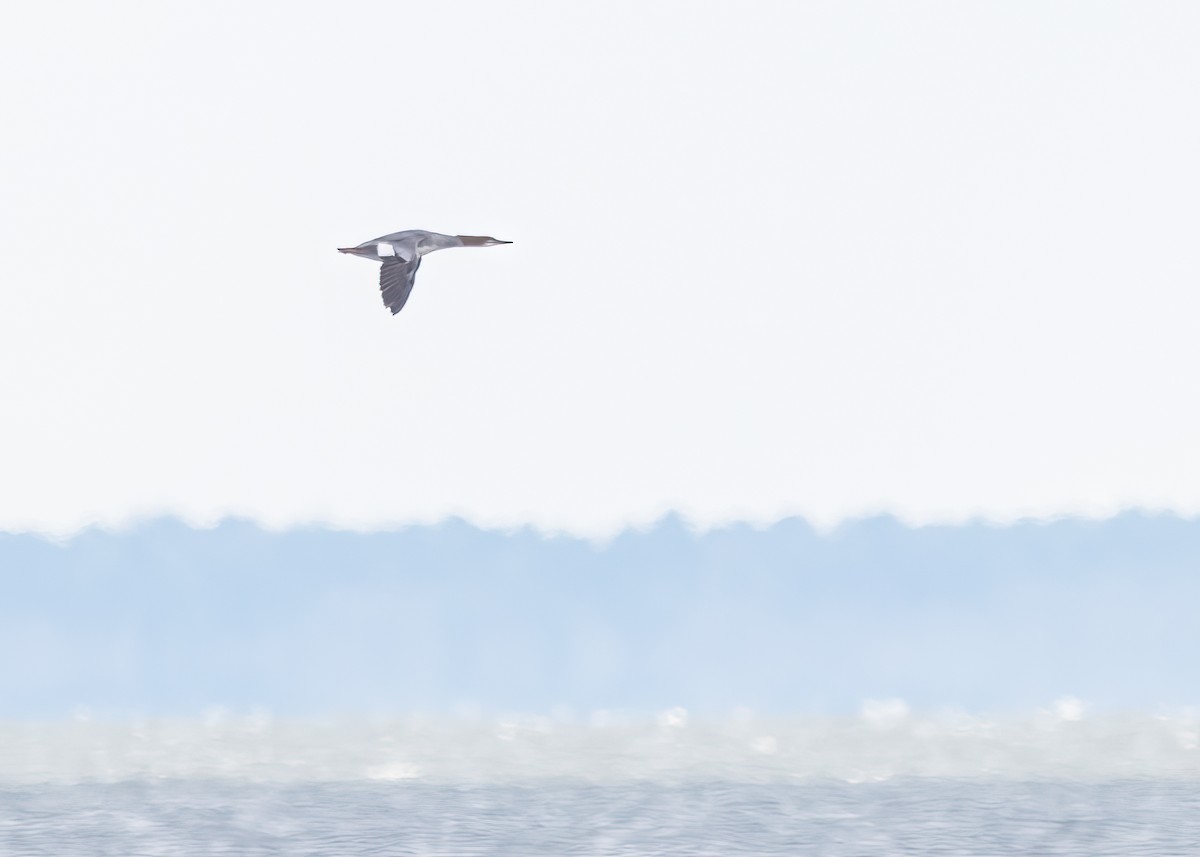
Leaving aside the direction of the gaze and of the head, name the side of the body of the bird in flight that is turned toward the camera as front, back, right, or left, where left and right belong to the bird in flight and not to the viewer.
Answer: right
